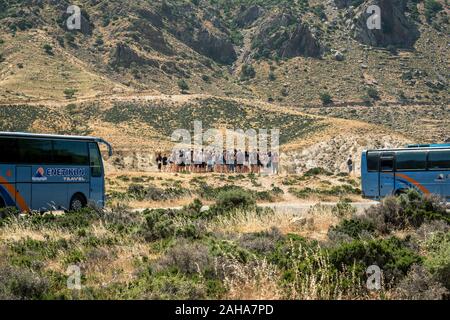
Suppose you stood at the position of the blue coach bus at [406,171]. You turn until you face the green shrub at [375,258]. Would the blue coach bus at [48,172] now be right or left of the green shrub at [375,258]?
right

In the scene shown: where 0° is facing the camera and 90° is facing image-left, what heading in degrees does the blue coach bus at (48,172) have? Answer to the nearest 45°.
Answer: approximately 270°

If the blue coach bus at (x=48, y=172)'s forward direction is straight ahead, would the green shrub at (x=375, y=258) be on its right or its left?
on its right

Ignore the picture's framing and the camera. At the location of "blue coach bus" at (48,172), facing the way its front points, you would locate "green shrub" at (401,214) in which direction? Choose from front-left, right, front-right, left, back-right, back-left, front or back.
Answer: front-right

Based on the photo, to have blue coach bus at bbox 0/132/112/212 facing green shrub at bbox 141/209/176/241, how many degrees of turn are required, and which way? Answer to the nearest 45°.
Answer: approximately 90° to its right

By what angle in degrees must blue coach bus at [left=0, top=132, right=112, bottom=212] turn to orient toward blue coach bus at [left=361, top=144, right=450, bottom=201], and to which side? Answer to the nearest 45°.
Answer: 0° — it already faces it
